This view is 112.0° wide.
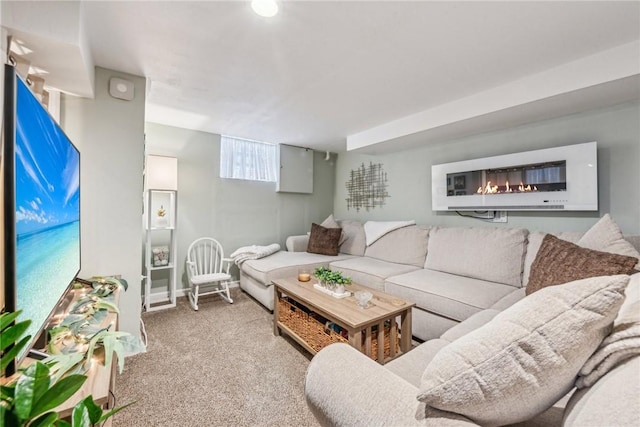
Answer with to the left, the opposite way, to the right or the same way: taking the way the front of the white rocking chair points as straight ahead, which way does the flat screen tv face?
to the left

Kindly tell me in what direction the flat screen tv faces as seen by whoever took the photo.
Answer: facing to the right of the viewer

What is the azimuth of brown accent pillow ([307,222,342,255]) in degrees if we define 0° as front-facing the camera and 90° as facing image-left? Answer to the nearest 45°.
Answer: approximately 0°

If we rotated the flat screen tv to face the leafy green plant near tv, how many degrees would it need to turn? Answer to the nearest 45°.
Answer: approximately 90° to its right

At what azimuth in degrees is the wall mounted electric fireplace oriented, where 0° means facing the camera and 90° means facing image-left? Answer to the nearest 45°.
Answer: approximately 45°

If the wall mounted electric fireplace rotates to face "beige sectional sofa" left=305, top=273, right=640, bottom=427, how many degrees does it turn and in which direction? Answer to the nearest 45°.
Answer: approximately 45° to its left
